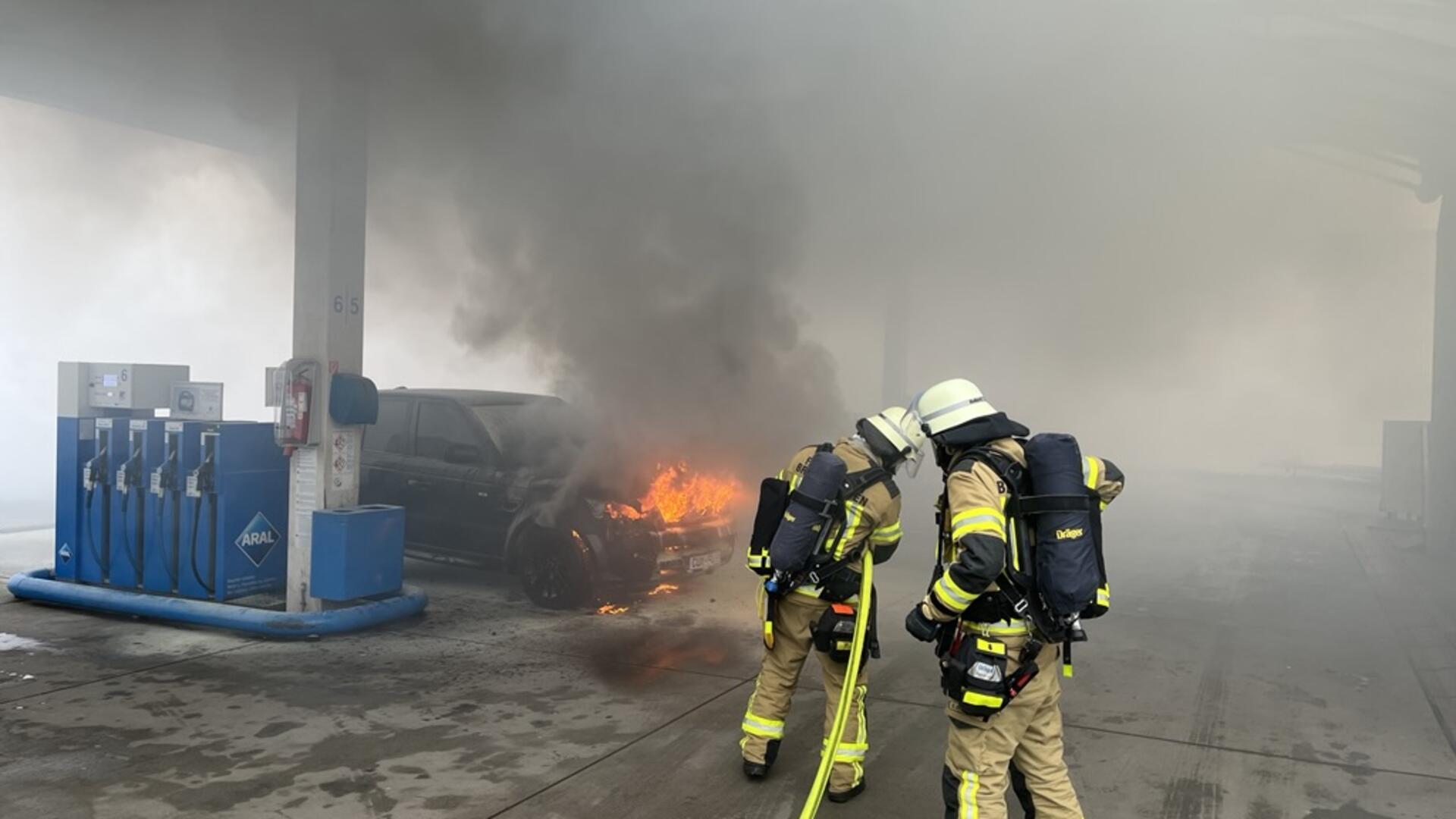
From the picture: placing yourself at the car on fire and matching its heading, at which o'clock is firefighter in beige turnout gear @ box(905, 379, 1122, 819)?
The firefighter in beige turnout gear is roughly at 1 o'clock from the car on fire.

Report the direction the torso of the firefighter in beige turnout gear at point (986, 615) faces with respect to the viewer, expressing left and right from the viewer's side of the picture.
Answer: facing away from the viewer and to the left of the viewer

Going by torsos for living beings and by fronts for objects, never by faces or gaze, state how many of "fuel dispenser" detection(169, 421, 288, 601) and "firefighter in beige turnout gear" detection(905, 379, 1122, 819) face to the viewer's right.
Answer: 0

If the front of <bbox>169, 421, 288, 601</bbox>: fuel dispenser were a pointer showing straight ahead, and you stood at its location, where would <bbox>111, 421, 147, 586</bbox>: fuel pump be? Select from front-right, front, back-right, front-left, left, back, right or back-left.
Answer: right

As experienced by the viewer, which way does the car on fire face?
facing the viewer and to the right of the viewer

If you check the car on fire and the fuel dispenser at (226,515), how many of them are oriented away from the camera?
0

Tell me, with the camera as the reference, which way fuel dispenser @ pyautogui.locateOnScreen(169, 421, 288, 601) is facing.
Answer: facing the viewer and to the left of the viewer

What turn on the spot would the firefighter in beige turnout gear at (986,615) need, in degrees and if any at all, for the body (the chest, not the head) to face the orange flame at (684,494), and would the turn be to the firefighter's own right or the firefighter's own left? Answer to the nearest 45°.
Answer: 0° — they already face it

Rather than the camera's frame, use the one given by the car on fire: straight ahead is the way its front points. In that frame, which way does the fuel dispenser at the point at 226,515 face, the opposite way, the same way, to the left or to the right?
to the right

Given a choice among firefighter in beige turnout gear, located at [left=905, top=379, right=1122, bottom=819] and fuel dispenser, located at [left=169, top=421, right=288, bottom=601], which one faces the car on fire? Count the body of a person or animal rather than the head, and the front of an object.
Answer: the firefighter in beige turnout gear

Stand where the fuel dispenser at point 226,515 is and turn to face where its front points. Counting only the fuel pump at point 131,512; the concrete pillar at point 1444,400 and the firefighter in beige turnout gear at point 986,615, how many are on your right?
1

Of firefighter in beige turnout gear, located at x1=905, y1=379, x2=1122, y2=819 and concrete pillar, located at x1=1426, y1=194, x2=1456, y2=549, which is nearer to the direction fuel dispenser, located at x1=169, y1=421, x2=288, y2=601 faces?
the firefighter in beige turnout gear

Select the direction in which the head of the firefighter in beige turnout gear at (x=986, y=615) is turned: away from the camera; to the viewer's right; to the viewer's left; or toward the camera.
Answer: to the viewer's left
